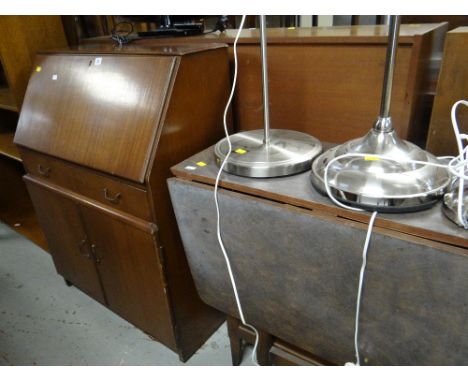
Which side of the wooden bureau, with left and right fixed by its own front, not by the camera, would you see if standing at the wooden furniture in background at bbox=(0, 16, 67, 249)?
right

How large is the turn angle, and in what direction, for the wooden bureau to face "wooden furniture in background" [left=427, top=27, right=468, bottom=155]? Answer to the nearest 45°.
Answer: approximately 90° to its left

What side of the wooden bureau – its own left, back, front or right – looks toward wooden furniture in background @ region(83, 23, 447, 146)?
back

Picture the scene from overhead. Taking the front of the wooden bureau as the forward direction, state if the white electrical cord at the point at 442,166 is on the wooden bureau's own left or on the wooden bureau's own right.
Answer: on the wooden bureau's own left

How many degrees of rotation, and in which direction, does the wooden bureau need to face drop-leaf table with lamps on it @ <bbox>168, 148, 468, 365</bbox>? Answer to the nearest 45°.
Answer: approximately 90° to its left

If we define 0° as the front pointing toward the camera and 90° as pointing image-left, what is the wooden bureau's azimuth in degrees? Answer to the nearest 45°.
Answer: approximately 45°
